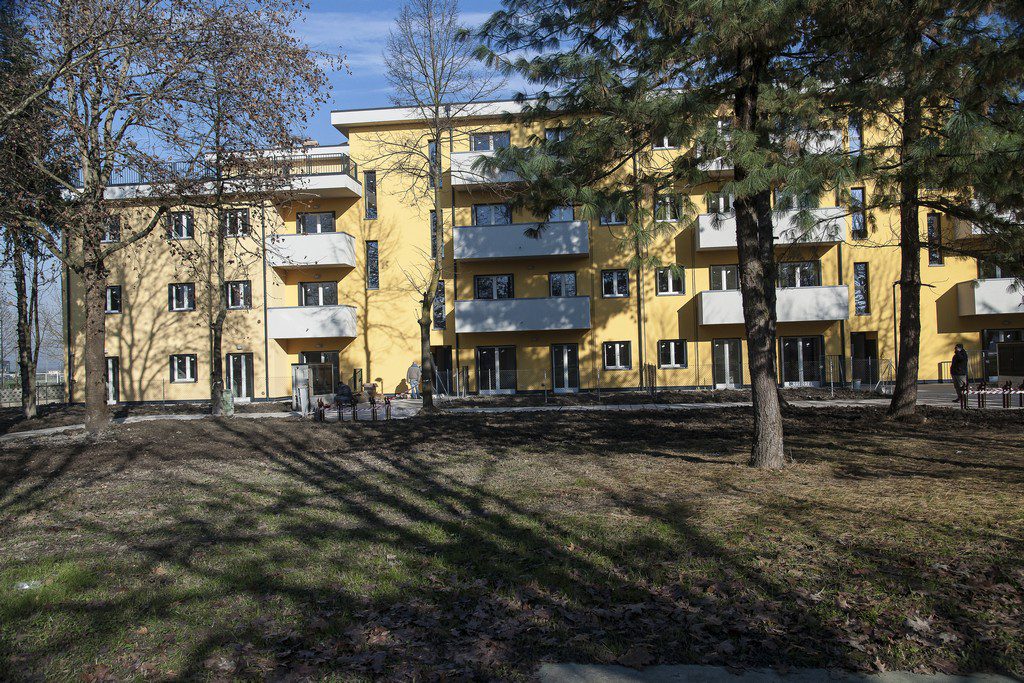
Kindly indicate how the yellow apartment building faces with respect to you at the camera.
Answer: facing the viewer

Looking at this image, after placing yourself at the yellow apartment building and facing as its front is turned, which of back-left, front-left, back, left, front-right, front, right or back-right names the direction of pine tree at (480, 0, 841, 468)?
front

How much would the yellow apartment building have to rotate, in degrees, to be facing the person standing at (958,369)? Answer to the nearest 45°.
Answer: approximately 45° to its left
